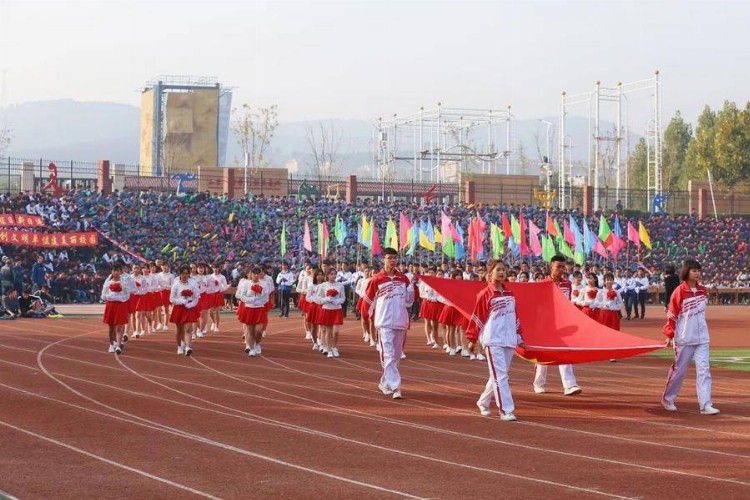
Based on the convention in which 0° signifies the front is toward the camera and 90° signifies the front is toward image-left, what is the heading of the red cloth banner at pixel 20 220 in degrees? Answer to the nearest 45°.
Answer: approximately 0°

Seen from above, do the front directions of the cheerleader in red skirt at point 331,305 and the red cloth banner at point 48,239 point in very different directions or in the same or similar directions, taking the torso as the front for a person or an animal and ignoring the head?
same or similar directions

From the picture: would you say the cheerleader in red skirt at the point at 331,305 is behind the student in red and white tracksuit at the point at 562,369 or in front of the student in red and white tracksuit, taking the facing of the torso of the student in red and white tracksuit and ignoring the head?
behind

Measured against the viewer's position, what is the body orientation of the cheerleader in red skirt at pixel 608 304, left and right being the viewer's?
facing the viewer

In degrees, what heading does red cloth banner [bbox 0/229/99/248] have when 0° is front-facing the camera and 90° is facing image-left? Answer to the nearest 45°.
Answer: approximately 0°

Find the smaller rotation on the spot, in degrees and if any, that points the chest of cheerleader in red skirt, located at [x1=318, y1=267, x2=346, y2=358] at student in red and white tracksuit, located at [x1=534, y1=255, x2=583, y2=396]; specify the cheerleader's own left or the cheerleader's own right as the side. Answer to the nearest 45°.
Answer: approximately 45° to the cheerleader's own left

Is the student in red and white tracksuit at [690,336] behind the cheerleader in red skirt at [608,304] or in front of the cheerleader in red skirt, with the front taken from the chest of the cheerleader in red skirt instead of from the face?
in front

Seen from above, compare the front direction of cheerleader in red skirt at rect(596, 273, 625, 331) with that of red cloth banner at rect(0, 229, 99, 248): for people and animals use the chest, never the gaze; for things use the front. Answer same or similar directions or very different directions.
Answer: same or similar directions

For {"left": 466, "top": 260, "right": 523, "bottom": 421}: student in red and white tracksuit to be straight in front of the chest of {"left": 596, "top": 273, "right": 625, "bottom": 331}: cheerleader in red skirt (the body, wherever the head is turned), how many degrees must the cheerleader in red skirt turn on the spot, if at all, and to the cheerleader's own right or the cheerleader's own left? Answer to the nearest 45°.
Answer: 0° — they already face them

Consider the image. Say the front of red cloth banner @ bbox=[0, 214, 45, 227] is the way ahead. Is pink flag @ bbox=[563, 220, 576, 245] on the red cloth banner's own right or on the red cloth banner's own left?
on the red cloth banner's own left

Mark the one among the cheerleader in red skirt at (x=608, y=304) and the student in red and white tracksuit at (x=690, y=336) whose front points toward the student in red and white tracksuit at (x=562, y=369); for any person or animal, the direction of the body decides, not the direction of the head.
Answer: the cheerleader in red skirt

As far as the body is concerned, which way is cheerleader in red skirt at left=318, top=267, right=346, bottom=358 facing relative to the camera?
toward the camera

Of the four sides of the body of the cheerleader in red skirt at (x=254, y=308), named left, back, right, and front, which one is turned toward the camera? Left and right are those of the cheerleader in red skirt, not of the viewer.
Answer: front

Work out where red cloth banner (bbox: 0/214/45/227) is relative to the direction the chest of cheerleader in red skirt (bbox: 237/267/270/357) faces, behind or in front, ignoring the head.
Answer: behind

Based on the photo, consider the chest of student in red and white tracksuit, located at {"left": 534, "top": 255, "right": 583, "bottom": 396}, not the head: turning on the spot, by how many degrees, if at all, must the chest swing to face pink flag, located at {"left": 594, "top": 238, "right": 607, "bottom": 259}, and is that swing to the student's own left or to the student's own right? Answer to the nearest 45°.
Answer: approximately 135° to the student's own left
